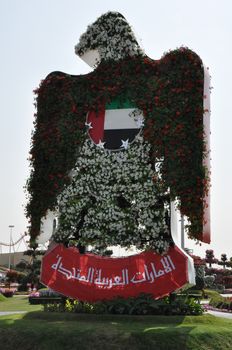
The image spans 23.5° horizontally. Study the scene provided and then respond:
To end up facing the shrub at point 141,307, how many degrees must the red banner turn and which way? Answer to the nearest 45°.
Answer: approximately 45° to its left

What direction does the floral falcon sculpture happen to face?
toward the camera

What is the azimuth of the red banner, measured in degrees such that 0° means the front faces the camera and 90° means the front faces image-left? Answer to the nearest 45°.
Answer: approximately 0°
